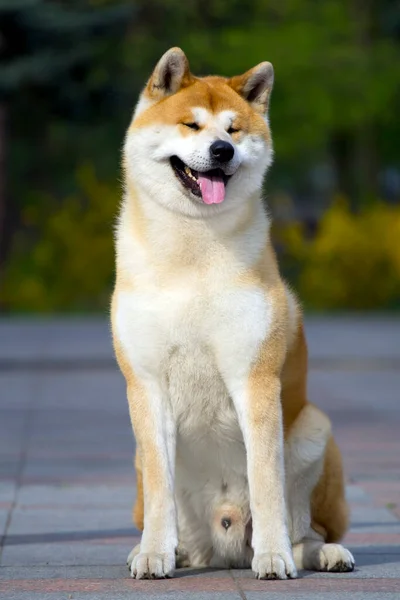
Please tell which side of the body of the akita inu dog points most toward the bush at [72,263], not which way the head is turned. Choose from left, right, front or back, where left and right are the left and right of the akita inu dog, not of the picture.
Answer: back

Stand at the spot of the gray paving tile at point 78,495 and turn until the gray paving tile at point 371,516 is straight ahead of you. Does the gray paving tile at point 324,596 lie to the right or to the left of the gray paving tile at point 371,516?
right

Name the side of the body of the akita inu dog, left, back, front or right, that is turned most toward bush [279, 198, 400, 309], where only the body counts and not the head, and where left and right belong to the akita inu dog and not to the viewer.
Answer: back

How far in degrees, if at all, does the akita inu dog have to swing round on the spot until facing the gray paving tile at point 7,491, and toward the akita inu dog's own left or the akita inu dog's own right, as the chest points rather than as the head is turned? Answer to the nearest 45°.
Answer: approximately 135° to the akita inu dog's own right

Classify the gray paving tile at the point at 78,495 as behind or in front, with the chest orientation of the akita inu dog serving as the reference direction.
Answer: behind

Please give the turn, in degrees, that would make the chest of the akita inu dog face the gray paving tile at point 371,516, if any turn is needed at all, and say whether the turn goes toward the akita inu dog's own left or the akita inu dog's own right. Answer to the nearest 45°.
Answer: approximately 135° to the akita inu dog's own left

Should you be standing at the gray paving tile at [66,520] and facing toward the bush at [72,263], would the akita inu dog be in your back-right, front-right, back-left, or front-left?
back-right

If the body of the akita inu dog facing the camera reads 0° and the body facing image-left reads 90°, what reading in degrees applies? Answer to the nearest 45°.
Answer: approximately 0°
